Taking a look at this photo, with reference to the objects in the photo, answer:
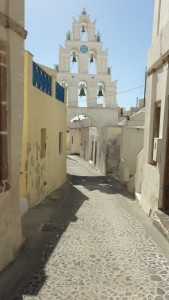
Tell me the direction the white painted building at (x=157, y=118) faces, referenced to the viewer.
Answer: facing to the left of the viewer

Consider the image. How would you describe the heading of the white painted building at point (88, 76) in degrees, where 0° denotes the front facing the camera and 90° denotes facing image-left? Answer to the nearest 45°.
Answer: approximately 0°

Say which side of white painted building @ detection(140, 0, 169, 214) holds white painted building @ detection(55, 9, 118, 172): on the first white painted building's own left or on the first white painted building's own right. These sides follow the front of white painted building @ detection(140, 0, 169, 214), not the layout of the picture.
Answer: on the first white painted building's own right

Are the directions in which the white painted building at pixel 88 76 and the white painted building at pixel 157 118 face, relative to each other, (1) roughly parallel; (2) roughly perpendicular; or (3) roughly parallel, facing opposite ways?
roughly perpendicular

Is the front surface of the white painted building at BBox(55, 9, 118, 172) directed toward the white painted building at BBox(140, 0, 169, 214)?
yes

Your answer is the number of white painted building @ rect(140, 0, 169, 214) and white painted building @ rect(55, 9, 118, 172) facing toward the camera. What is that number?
1
